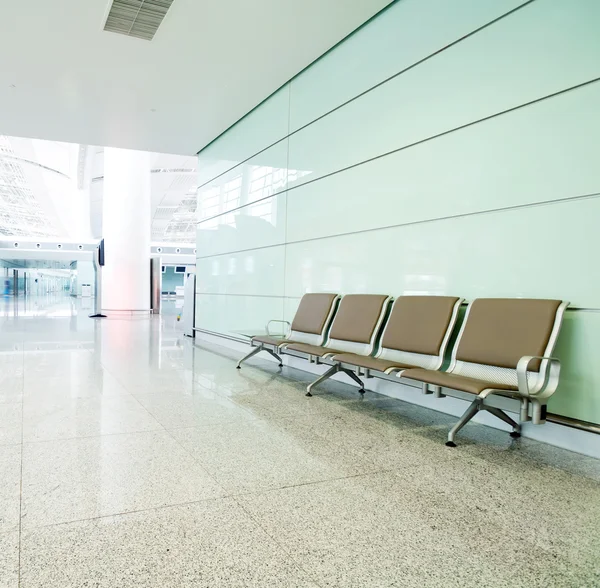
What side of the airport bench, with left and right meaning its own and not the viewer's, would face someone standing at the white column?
right

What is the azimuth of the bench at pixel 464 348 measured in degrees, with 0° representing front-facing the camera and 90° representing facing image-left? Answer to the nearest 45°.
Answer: approximately 45°

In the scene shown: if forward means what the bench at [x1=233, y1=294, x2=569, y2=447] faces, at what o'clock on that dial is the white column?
The white column is roughly at 3 o'clock from the bench.

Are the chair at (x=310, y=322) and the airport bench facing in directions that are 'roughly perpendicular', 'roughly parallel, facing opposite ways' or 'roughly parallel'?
roughly parallel

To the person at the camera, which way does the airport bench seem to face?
facing the viewer and to the left of the viewer

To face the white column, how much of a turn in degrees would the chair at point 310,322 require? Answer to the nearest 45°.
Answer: approximately 90° to its right

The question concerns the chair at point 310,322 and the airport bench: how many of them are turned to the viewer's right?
0
